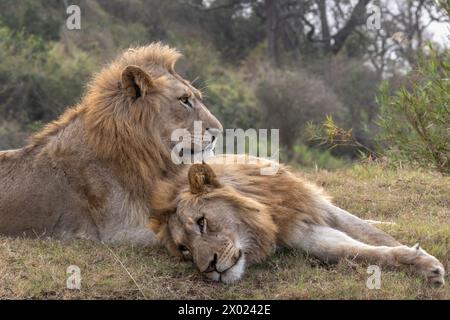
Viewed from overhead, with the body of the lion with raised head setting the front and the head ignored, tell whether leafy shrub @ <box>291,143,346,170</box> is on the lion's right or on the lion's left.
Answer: on the lion's left

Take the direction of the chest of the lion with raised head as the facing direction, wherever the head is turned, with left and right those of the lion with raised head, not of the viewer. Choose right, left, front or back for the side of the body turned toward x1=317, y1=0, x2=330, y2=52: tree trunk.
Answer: left

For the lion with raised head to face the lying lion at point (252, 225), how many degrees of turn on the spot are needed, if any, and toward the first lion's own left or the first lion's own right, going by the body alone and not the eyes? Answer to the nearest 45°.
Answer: approximately 45° to the first lion's own right

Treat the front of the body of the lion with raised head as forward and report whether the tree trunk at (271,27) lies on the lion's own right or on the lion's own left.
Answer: on the lion's own left

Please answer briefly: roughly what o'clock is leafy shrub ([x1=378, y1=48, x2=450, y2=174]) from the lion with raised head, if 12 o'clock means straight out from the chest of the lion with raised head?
The leafy shrub is roughly at 10 o'clock from the lion with raised head.

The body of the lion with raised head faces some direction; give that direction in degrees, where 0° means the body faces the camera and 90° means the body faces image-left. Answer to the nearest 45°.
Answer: approximately 270°
